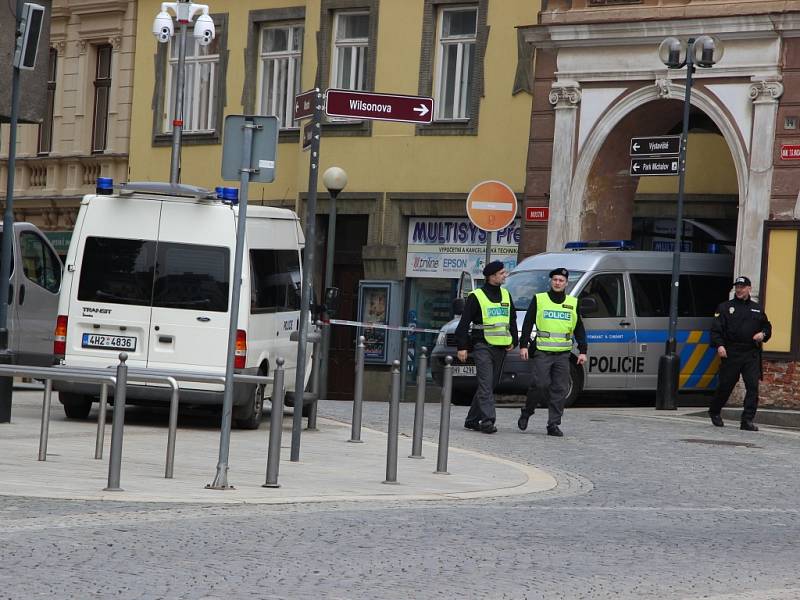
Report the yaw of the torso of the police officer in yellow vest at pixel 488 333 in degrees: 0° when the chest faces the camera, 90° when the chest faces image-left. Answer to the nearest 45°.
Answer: approximately 315°

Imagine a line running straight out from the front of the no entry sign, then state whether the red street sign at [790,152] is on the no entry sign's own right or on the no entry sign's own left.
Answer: on the no entry sign's own left

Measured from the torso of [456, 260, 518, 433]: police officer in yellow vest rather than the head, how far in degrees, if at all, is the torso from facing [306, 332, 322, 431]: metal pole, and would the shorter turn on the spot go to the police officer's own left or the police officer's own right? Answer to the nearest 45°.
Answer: approximately 135° to the police officer's own right

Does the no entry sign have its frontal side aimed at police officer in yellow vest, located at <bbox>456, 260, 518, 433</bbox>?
yes

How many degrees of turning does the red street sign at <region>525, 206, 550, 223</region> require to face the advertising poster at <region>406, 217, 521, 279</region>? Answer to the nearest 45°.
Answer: approximately 135° to its right
